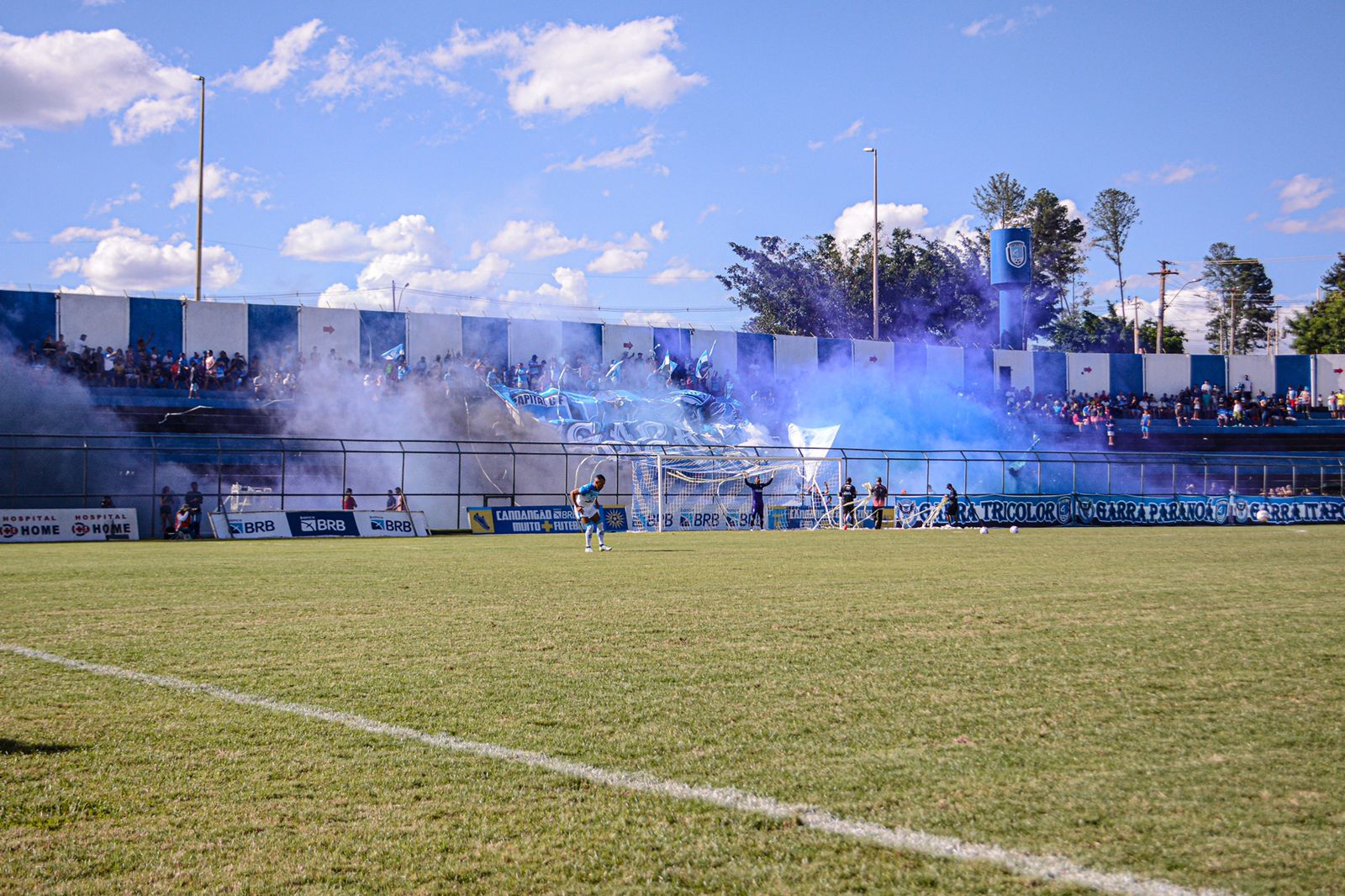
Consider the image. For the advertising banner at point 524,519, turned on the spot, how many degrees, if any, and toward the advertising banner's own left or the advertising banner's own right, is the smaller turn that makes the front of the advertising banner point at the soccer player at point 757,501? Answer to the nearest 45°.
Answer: approximately 90° to the advertising banner's own left

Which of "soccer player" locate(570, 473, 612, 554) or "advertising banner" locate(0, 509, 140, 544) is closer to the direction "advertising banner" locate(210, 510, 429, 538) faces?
the soccer player

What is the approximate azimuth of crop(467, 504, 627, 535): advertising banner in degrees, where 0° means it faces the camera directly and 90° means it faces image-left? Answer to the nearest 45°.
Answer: approximately 0°

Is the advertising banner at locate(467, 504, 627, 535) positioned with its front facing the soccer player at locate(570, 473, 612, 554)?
yes

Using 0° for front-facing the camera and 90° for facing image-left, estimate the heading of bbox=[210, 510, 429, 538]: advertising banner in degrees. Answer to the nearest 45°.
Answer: approximately 0°

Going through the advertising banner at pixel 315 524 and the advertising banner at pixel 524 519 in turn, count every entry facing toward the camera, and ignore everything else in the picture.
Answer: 2
